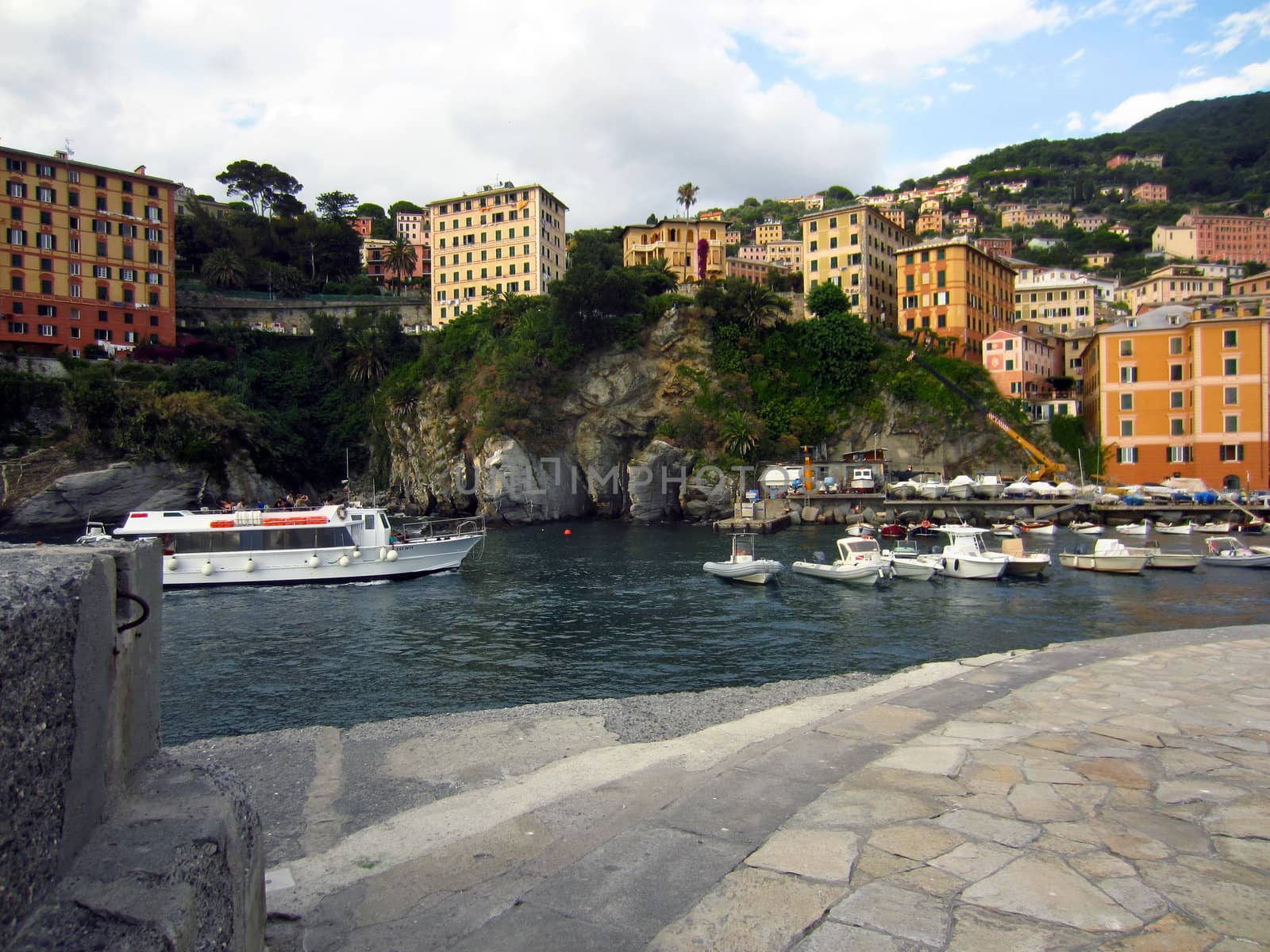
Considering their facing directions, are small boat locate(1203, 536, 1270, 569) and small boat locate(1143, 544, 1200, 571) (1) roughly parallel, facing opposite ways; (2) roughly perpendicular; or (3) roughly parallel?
roughly parallel

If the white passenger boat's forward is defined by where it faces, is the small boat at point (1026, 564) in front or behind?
in front

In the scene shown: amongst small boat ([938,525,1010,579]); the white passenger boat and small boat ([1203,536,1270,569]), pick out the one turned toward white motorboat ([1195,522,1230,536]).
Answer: the white passenger boat

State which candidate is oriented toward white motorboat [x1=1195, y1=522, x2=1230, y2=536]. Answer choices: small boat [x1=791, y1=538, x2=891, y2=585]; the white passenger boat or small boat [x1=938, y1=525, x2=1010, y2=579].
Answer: the white passenger boat

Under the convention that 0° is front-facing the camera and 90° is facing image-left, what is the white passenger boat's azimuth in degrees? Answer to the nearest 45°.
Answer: approximately 270°
